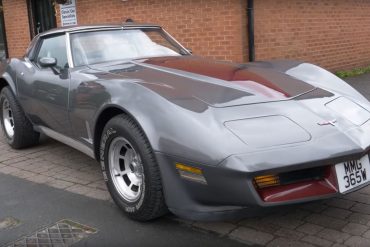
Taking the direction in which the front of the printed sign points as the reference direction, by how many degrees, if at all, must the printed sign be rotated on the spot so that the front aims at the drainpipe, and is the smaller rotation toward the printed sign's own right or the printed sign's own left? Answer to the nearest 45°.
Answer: approximately 45° to the printed sign's own left

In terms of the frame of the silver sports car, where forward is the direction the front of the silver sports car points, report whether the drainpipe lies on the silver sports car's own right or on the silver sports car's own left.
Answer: on the silver sports car's own left

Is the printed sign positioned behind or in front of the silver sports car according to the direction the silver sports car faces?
behind

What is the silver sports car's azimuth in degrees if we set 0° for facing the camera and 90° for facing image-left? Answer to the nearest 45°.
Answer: approximately 315°

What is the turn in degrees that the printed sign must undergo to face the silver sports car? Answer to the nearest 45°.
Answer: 0° — it already faces it

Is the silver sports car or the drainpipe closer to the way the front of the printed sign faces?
the silver sports car

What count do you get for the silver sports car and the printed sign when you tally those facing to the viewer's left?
0

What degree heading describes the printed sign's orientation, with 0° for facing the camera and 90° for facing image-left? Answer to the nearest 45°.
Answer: approximately 0°
